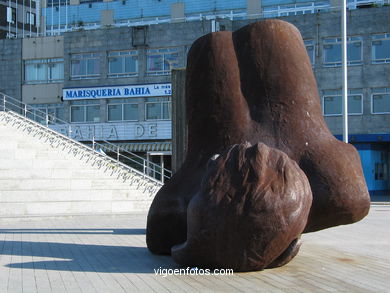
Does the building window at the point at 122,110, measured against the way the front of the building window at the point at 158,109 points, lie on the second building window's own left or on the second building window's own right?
on the second building window's own right

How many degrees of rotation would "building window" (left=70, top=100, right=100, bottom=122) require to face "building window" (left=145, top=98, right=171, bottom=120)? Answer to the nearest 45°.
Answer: approximately 45° to its left

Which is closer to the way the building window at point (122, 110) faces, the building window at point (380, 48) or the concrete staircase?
the concrete staircase
